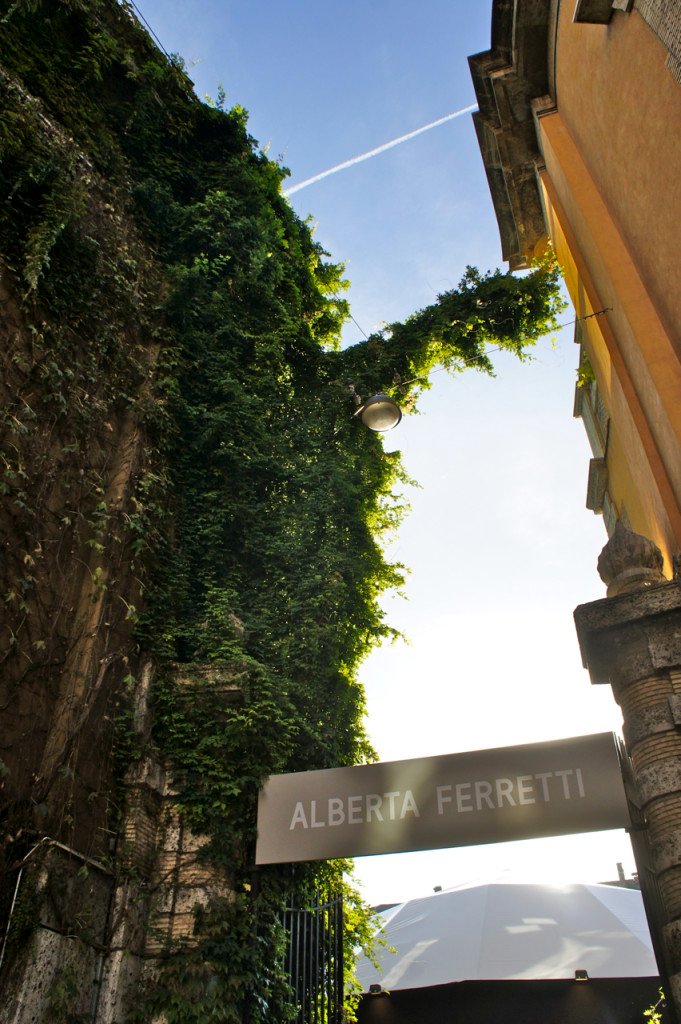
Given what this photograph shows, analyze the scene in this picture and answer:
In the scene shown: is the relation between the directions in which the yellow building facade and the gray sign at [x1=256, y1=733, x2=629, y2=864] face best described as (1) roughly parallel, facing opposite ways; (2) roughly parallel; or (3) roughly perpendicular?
roughly perpendicular

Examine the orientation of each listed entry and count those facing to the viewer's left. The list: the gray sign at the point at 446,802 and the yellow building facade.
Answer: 1

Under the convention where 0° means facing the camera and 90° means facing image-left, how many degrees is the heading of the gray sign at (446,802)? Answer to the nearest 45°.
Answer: approximately 0°

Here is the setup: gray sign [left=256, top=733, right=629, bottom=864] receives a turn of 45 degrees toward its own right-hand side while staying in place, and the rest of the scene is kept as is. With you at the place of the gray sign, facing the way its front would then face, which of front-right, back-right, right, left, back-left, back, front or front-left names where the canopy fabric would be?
back-right

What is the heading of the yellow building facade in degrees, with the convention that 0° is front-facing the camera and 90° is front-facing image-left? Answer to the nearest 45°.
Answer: approximately 90°

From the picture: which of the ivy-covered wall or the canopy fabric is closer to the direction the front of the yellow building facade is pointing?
the ivy-covered wall
